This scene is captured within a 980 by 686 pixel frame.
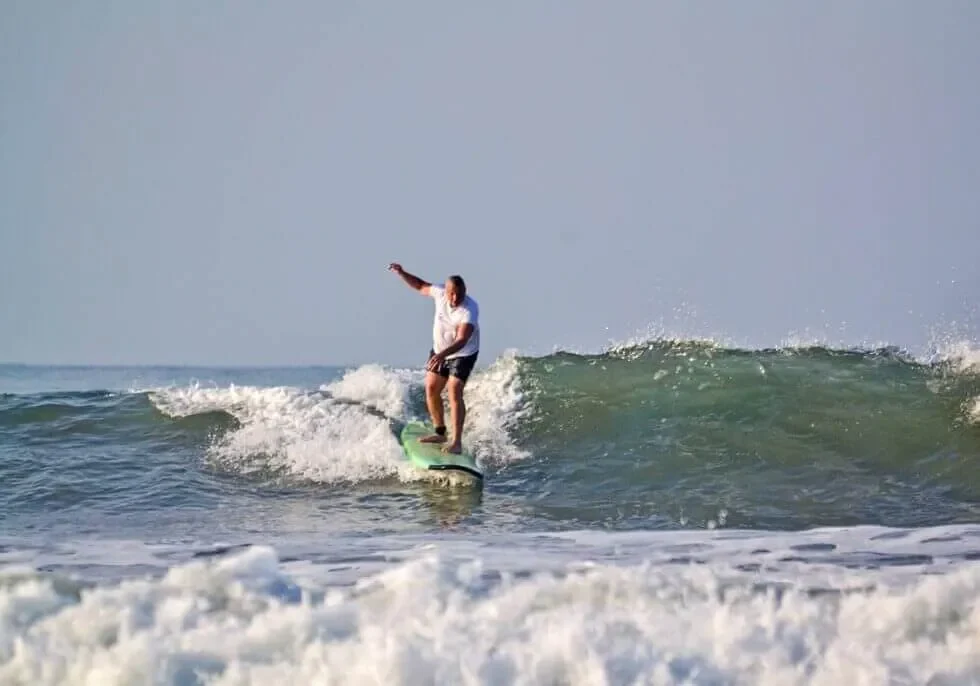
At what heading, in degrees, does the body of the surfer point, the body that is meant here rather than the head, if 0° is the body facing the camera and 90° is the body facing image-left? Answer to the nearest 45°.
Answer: approximately 45°
